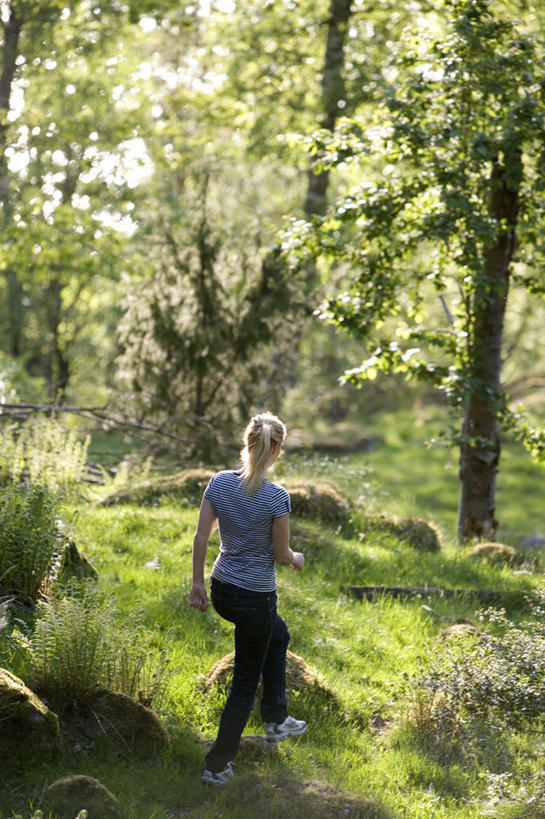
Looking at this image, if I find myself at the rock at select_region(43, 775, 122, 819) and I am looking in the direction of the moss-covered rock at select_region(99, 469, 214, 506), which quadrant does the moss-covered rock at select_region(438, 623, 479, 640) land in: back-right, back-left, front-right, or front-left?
front-right

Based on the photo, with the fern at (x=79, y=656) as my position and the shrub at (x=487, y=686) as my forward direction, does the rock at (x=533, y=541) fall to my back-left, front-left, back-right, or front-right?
front-left

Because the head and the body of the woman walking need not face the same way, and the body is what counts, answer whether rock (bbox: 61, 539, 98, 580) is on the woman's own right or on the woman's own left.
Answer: on the woman's own left

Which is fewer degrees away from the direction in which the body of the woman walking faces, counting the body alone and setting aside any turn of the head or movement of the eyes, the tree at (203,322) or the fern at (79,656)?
the tree

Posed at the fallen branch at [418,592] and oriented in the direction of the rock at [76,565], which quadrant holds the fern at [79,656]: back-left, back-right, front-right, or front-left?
front-left

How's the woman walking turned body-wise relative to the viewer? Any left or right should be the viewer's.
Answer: facing away from the viewer and to the right of the viewer

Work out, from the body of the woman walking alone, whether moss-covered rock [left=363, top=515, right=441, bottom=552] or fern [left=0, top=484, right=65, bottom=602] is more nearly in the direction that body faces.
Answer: the moss-covered rock

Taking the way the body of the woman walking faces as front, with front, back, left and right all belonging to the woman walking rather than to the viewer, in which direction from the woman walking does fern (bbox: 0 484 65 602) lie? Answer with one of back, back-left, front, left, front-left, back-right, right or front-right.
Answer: left

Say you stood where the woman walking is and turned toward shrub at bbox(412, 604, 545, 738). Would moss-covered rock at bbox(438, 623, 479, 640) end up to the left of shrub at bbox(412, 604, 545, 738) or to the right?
left

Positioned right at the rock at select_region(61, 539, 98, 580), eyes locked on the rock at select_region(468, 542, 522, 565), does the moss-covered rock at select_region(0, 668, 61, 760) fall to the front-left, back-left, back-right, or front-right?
back-right

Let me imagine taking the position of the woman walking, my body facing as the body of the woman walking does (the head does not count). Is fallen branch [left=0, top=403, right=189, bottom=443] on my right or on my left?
on my left

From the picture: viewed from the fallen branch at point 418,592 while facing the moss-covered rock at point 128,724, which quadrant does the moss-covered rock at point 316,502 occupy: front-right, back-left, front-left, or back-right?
back-right
